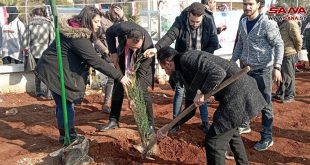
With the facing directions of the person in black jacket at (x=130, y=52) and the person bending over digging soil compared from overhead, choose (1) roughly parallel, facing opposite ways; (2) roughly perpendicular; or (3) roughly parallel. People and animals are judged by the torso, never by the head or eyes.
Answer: roughly perpendicular

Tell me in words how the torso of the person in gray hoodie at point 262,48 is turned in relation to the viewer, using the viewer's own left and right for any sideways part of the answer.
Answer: facing the viewer and to the left of the viewer

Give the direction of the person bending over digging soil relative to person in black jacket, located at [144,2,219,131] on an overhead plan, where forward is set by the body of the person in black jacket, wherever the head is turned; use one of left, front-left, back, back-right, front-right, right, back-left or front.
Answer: front

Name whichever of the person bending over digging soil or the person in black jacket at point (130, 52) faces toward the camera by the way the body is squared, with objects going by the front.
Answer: the person in black jacket

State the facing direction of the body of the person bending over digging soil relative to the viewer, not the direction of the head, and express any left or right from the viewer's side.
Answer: facing to the left of the viewer

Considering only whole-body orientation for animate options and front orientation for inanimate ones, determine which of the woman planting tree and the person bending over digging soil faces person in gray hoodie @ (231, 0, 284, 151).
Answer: the woman planting tree

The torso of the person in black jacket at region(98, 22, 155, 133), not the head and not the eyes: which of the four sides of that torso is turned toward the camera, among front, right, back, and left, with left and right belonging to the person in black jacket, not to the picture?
front

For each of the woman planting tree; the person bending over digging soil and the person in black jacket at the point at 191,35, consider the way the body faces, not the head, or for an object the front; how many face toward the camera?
1

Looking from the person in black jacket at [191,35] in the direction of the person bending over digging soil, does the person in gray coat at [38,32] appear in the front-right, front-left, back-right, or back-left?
back-right

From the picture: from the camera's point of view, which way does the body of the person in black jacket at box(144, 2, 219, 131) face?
toward the camera

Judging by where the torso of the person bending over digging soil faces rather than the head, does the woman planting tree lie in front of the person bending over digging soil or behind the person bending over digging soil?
in front

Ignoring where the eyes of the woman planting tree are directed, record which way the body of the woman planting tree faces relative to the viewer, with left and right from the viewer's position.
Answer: facing to the right of the viewer

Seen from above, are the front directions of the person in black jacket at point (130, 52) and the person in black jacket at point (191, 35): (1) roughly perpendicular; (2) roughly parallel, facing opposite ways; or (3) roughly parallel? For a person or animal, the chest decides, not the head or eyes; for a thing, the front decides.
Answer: roughly parallel

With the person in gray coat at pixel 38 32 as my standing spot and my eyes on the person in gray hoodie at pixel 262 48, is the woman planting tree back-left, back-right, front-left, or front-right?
front-right
